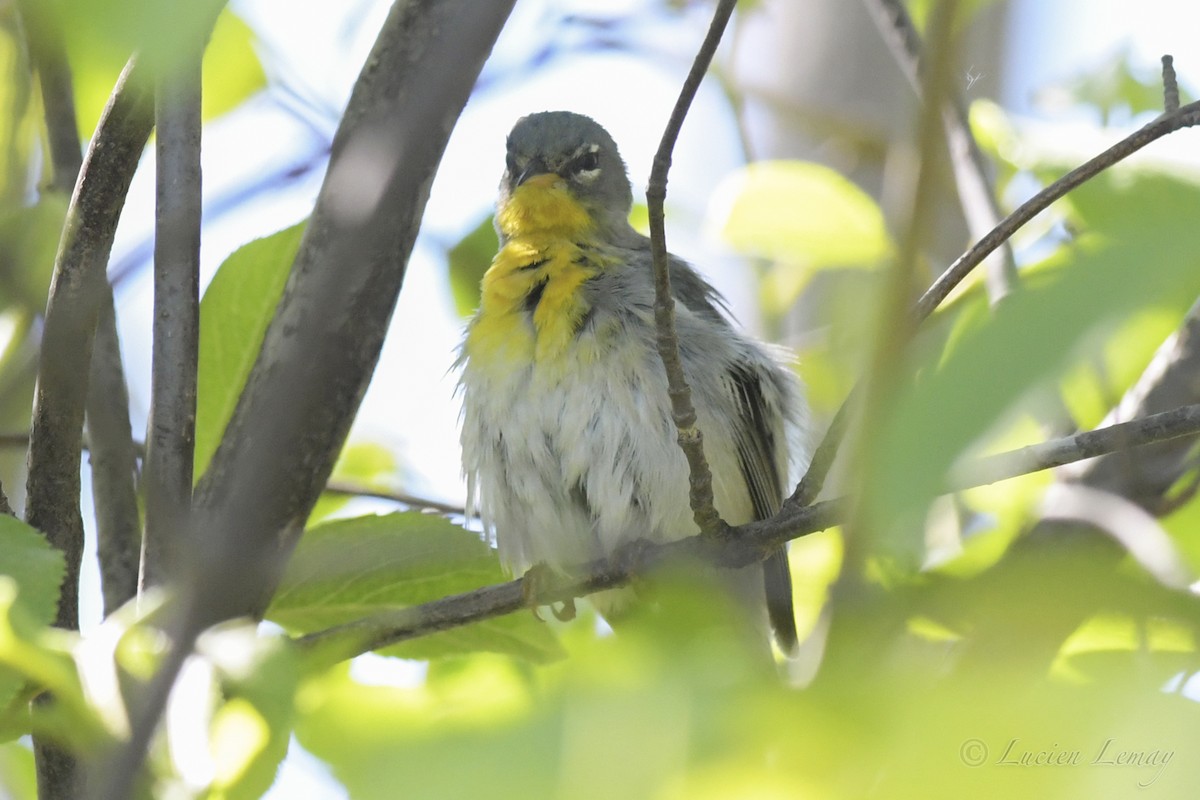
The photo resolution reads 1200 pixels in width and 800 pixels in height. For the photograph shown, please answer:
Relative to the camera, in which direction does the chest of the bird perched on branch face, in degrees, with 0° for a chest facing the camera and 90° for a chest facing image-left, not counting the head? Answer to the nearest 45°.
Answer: approximately 45°

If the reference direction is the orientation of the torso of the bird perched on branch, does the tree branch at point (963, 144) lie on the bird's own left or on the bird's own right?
on the bird's own left

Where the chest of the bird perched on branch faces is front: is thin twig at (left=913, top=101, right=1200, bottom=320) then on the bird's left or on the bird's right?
on the bird's left

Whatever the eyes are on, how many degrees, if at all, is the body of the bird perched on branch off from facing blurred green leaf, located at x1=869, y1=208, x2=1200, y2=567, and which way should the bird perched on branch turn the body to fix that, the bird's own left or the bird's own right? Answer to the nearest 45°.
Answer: approximately 45° to the bird's own left

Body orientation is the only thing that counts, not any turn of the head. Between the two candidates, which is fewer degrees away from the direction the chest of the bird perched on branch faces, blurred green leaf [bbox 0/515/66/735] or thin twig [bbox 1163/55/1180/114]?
the blurred green leaf

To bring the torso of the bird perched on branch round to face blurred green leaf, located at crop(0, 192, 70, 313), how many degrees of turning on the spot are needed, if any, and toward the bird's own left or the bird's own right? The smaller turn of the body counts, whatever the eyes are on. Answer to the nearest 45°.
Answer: approximately 90° to the bird's own right
